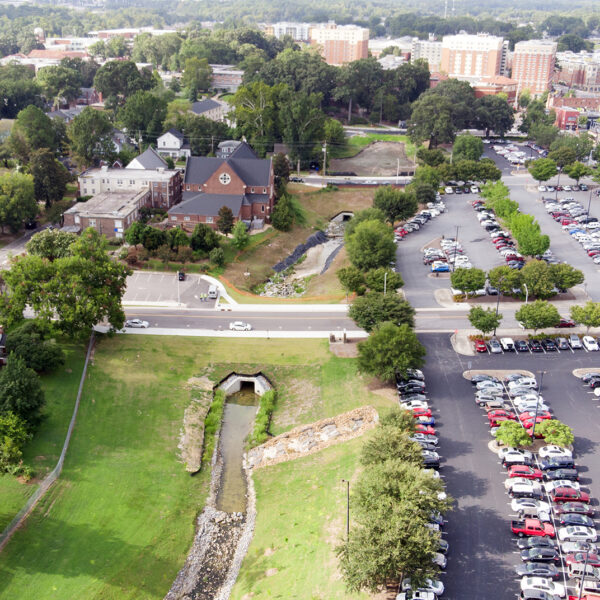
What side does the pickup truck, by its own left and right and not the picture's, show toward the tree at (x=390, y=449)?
back

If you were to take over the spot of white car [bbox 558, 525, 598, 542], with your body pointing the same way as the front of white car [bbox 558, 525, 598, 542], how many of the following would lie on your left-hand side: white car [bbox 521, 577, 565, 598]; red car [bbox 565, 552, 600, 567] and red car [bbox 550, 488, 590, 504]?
2

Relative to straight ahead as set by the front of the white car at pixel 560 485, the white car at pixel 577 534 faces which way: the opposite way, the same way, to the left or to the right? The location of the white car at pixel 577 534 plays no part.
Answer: the same way

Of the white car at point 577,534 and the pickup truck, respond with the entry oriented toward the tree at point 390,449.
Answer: the white car

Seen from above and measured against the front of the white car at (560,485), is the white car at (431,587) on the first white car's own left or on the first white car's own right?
on the first white car's own left

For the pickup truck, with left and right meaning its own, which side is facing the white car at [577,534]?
front

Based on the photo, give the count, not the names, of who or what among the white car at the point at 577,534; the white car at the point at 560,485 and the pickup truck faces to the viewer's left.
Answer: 2

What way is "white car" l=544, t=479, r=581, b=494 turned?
to the viewer's left

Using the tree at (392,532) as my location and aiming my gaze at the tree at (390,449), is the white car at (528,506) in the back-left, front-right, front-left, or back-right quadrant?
front-right

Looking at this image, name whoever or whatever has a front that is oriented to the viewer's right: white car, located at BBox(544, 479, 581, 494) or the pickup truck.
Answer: the pickup truck

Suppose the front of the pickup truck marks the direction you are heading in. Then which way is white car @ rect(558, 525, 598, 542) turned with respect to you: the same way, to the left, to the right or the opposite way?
the opposite way

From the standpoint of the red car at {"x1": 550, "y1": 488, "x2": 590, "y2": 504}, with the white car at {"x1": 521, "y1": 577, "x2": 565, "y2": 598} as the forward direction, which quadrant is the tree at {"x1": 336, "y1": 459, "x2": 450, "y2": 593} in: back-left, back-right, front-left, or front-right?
front-right

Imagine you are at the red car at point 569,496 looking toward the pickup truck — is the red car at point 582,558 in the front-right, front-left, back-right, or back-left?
front-left

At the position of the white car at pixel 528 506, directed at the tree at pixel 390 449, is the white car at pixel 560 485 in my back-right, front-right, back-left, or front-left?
back-right

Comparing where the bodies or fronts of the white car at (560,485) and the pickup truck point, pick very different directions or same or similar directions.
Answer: very different directions

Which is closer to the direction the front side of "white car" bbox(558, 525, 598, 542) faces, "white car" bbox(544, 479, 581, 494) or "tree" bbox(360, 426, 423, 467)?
the tree

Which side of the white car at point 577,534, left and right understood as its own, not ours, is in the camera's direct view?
left

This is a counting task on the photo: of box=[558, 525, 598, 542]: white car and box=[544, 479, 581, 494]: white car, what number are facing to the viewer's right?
0

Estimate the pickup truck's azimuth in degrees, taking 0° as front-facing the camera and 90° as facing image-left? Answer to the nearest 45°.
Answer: approximately 270°

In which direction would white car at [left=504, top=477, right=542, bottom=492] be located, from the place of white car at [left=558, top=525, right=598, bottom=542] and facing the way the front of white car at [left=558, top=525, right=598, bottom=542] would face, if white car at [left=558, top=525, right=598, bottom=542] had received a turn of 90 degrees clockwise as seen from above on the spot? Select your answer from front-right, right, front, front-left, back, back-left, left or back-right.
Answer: front-left
